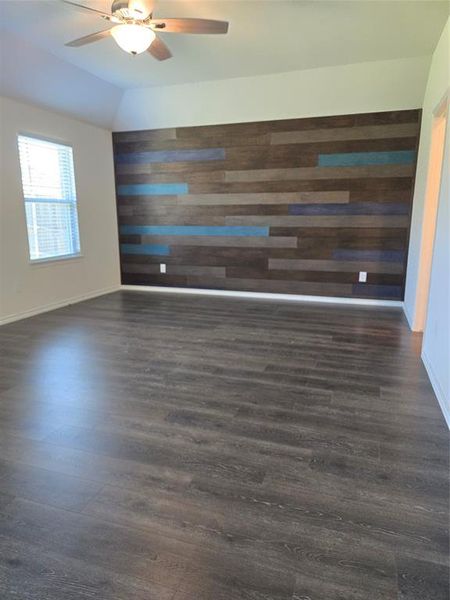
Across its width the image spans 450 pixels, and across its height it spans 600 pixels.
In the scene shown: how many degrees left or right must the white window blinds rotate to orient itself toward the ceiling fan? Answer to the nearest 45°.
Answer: approximately 45° to its right

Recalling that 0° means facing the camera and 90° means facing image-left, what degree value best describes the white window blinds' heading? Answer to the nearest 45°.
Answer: approximately 315°
